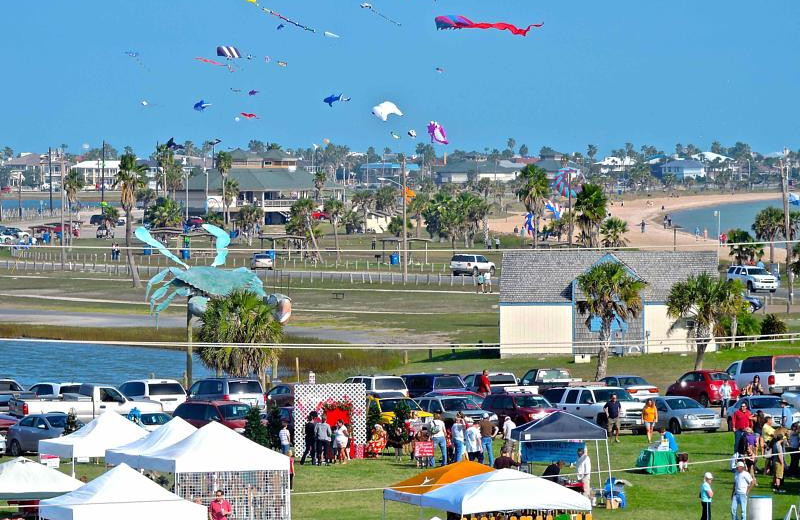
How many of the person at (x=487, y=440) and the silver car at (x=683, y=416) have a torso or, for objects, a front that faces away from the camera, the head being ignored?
1

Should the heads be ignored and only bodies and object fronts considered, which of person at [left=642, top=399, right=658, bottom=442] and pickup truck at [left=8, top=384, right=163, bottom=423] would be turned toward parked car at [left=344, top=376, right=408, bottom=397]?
the pickup truck

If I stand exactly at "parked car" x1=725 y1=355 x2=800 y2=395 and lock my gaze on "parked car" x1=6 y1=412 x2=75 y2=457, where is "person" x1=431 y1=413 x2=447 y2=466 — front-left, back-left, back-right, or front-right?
front-left

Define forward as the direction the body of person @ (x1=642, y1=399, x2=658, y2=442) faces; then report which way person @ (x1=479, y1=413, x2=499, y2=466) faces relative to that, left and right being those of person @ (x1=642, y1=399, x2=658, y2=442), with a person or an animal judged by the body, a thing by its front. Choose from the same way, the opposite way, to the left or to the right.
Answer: the opposite way

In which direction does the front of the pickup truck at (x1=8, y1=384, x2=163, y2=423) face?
to the viewer's right

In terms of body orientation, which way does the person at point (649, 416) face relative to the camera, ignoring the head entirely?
toward the camera

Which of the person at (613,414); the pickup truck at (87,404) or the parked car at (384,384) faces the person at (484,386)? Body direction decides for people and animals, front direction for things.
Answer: the pickup truck

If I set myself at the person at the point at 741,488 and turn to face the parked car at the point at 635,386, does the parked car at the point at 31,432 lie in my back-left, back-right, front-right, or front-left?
front-left

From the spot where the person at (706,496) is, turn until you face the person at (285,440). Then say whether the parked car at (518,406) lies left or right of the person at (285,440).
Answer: right

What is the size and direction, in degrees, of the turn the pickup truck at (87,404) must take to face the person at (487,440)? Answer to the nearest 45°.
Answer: approximately 45° to its right

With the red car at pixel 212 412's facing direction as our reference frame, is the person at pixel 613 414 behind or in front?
in front
